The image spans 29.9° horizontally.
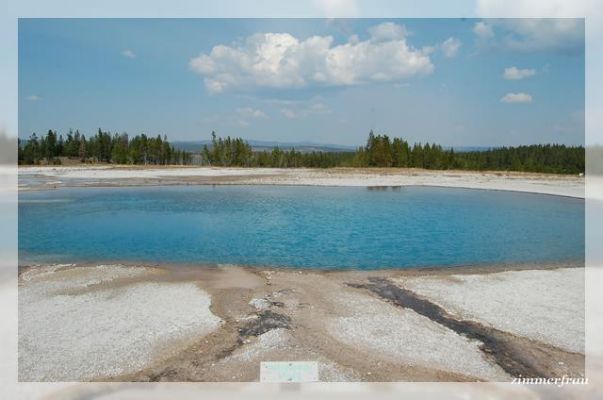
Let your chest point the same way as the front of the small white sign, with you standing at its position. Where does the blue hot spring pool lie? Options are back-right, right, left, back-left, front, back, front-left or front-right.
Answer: back

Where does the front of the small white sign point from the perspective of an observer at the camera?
facing the viewer
